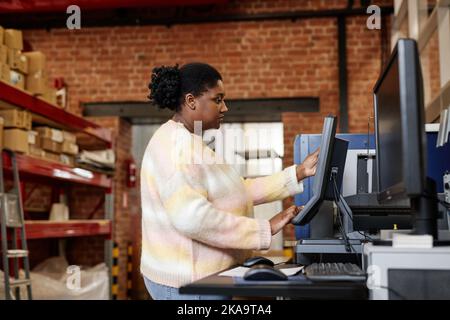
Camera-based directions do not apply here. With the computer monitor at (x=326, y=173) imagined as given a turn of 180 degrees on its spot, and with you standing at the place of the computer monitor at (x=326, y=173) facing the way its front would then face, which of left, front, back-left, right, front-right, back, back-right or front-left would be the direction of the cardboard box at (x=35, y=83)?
back-left

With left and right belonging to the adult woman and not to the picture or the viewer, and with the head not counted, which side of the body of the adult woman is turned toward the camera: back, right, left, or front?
right

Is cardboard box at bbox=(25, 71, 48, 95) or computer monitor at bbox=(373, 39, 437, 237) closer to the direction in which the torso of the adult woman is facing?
the computer monitor

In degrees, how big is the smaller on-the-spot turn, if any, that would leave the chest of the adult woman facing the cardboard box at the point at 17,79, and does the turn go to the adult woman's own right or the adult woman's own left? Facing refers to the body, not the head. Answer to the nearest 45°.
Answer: approximately 135° to the adult woman's own left

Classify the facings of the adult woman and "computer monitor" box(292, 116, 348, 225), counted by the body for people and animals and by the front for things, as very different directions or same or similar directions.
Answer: very different directions

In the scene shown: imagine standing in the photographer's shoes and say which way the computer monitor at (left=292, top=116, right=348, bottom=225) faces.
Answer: facing to the left of the viewer

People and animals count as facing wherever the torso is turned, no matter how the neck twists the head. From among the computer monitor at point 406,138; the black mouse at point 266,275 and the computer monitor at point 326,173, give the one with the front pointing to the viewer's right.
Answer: the black mouse

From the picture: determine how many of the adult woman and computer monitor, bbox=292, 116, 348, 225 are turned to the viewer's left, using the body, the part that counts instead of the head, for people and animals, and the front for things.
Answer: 1

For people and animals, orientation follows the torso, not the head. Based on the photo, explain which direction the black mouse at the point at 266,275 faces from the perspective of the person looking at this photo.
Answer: facing to the right of the viewer

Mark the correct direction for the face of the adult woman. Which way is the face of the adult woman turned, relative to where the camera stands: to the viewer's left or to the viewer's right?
to the viewer's right

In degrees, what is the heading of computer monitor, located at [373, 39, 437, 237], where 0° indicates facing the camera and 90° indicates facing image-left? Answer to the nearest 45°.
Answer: approximately 90°
